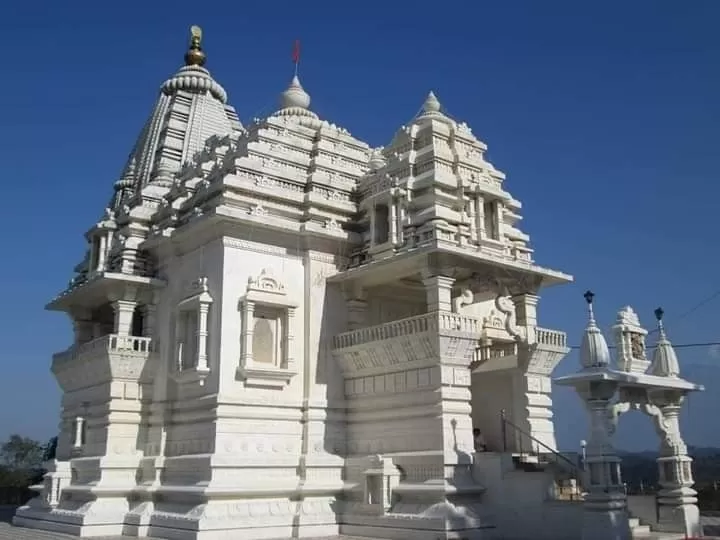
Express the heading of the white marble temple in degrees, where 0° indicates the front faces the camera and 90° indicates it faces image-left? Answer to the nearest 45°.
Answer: approximately 315°
